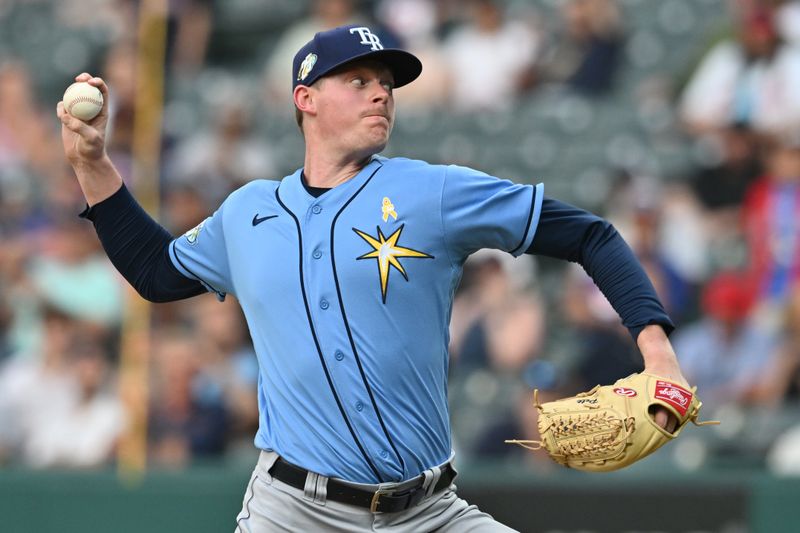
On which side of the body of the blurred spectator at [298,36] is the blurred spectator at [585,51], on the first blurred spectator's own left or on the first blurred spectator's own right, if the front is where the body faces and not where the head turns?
on the first blurred spectator's own left

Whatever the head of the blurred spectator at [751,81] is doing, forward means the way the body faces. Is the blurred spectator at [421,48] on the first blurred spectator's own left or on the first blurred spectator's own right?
on the first blurred spectator's own right

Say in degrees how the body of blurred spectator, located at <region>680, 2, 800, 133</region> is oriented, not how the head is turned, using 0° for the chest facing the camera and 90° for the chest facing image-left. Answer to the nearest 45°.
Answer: approximately 0°

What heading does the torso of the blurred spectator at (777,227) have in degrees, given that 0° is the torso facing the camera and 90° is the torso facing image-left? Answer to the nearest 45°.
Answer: approximately 0°

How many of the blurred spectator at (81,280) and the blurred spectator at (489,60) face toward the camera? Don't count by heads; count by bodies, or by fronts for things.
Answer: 2

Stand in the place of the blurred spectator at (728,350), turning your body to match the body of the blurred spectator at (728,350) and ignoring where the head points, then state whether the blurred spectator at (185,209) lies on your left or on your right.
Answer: on your right

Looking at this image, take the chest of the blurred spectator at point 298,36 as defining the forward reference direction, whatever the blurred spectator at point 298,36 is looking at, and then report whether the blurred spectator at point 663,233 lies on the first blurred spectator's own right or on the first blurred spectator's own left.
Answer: on the first blurred spectator's own left
